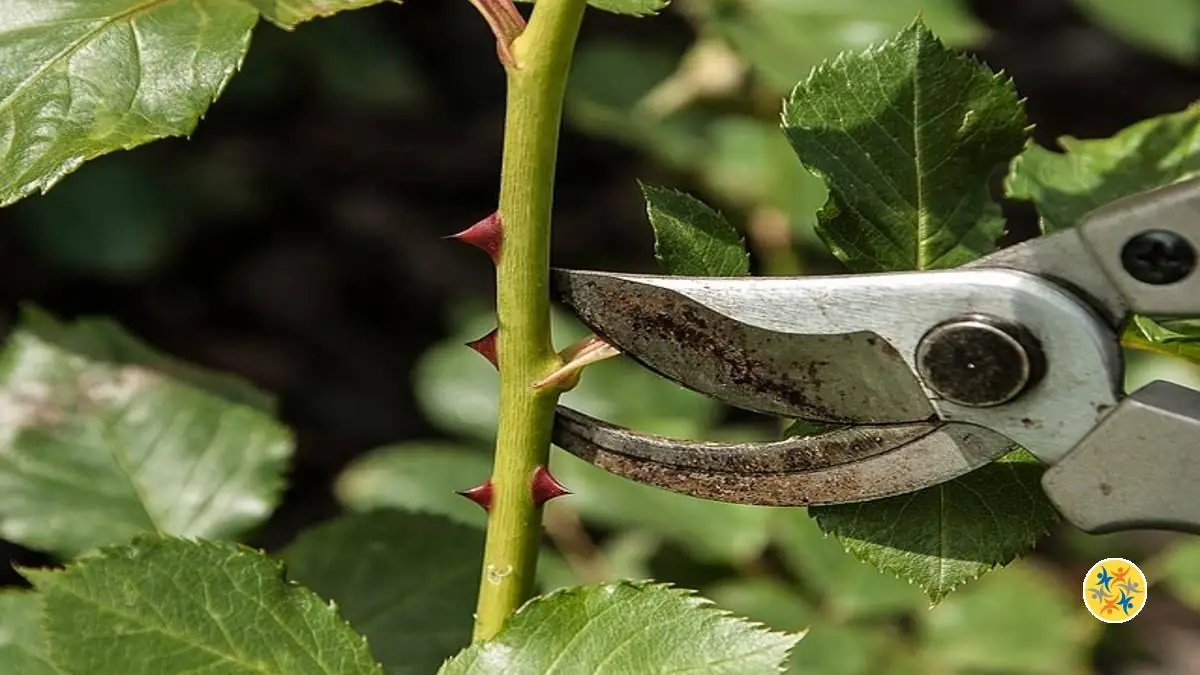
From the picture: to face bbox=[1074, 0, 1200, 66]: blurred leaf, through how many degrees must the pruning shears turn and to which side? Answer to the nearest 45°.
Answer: approximately 90° to its right

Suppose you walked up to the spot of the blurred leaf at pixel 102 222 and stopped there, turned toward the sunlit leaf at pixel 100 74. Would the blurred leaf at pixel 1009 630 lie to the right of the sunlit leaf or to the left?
left

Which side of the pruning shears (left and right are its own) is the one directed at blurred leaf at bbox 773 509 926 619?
right

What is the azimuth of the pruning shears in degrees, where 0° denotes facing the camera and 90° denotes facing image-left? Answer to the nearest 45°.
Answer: approximately 90°

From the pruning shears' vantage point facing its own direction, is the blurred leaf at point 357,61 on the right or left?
on its right
